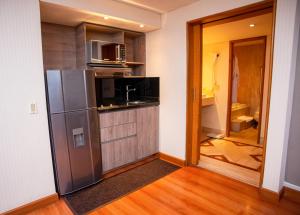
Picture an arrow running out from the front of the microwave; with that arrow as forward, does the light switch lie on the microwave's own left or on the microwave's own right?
on the microwave's own right

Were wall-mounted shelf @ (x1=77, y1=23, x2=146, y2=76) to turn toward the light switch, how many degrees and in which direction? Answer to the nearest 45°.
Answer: approximately 90° to its right

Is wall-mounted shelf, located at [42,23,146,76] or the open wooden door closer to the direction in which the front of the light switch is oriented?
the open wooden door

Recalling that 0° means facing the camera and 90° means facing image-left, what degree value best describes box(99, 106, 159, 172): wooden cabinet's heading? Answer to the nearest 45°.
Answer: approximately 315°
